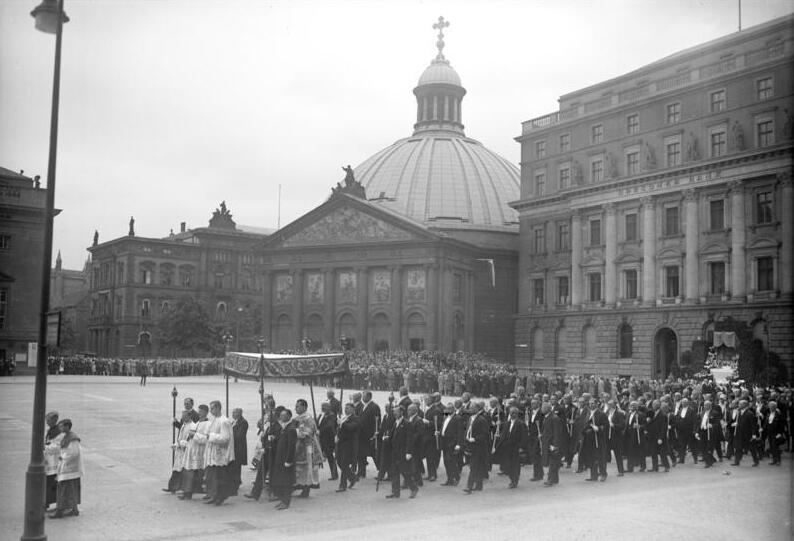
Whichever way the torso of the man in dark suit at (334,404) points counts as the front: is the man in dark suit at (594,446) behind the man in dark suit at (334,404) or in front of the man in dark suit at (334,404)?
behind

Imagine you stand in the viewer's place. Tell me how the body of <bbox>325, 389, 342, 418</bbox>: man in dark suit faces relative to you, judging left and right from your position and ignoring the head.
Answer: facing to the left of the viewer

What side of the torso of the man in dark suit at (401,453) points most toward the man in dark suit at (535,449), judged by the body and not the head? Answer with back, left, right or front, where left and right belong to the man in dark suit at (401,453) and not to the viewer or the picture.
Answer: back

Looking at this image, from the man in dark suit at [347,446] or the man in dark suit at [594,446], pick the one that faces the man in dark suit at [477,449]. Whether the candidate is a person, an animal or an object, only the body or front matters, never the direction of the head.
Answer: the man in dark suit at [594,446]

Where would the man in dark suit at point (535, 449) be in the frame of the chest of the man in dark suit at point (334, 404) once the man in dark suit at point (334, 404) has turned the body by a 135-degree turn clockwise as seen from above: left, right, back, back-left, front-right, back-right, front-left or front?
front-right

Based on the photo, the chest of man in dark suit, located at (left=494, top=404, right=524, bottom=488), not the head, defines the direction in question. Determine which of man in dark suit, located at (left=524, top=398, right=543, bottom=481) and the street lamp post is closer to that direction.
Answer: the street lamp post

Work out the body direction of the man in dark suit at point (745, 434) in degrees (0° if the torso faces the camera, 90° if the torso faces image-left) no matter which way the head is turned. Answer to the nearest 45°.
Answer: approximately 45°

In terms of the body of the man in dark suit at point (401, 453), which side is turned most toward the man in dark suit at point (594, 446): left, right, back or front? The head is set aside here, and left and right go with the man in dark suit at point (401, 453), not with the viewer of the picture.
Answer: back

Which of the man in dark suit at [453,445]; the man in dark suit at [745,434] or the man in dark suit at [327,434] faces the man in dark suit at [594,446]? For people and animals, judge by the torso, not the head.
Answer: the man in dark suit at [745,434]

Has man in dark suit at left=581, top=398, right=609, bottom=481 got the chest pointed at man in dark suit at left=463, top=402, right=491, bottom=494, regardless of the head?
yes

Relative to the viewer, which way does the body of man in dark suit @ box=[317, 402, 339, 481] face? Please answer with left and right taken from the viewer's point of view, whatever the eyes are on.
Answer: facing to the left of the viewer

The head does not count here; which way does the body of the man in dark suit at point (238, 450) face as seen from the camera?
to the viewer's left

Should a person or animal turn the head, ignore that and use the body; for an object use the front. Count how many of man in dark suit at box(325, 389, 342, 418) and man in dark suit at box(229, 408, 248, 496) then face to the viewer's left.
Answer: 2

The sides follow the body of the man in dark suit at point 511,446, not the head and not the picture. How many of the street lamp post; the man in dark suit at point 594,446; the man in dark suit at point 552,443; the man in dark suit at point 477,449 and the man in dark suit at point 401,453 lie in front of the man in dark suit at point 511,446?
3
